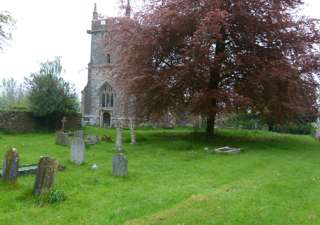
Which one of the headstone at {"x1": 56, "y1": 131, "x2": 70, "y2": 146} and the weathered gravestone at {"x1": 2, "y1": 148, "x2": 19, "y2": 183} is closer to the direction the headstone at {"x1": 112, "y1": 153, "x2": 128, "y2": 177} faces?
the weathered gravestone

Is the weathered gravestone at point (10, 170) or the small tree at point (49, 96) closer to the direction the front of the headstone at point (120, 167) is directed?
the weathered gravestone

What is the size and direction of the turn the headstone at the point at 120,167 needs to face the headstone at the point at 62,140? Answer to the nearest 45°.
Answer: approximately 180°

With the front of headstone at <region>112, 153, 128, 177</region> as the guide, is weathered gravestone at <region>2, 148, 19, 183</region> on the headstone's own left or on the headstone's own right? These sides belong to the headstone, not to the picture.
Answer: on the headstone's own right

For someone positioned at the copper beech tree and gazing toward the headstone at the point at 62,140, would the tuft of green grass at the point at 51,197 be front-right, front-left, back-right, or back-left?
front-left

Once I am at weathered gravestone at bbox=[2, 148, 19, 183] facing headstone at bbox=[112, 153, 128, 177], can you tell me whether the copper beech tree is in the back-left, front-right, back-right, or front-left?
front-left

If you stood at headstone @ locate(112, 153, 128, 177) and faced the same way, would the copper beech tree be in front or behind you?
behind

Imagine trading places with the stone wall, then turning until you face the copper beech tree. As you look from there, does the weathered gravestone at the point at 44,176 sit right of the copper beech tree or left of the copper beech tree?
right

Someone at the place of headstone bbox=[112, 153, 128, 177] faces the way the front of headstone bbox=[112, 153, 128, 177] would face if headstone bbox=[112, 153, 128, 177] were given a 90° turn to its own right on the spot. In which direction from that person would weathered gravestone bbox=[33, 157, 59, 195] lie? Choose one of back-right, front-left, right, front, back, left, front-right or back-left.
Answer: front-left

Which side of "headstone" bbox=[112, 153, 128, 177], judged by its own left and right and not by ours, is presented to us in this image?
front

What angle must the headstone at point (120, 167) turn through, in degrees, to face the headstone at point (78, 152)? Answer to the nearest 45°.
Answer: approximately 135° to its right

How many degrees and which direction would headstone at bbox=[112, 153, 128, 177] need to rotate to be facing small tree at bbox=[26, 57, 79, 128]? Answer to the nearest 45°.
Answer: approximately 180°
